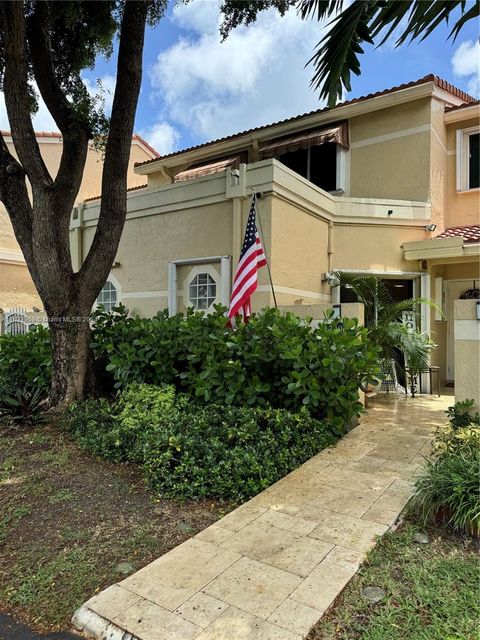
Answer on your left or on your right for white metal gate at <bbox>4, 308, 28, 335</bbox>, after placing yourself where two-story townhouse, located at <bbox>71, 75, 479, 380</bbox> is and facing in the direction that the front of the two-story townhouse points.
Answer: on your right

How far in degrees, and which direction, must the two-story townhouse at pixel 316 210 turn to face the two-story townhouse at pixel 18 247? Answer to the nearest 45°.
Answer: approximately 90° to its right

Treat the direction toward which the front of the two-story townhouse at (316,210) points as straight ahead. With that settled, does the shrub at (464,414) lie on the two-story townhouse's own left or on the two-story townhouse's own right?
on the two-story townhouse's own left

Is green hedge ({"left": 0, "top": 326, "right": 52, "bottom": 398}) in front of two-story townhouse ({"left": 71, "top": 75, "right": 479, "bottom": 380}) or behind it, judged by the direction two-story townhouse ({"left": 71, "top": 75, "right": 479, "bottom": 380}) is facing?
in front

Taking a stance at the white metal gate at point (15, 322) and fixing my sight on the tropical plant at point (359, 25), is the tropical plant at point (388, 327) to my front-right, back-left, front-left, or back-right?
front-left

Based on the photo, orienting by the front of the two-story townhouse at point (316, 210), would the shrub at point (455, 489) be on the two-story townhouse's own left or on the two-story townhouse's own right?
on the two-story townhouse's own left

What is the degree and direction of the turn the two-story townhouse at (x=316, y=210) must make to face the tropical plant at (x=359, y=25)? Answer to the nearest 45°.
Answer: approximately 45° to its left

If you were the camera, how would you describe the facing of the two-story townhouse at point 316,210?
facing the viewer and to the left of the viewer

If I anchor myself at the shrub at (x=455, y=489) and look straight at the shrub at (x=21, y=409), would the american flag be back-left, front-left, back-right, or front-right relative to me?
front-right
